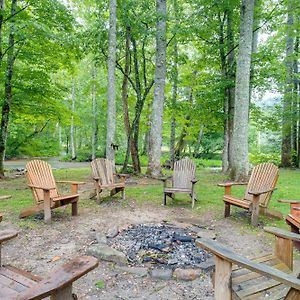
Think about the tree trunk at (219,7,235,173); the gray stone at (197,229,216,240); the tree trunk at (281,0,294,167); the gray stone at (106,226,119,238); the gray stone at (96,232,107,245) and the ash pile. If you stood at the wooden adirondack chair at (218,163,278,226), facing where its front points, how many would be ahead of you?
4

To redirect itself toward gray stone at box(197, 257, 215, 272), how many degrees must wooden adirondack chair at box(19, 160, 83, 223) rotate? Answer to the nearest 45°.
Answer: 0° — it already faces it

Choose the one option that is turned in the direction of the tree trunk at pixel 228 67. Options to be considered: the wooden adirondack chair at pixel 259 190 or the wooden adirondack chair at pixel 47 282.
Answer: the wooden adirondack chair at pixel 47 282

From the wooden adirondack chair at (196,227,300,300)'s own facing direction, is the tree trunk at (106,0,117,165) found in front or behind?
in front

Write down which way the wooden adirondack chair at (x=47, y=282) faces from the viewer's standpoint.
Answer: facing away from the viewer and to the right of the viewer

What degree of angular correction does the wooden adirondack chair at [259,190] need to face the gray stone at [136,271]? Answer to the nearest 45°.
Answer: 0° — it already faces it

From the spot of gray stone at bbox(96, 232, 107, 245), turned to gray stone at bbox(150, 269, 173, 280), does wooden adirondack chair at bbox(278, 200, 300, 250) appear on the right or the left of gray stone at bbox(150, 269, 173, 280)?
left

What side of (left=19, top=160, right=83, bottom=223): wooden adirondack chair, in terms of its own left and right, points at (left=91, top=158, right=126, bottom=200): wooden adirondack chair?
left

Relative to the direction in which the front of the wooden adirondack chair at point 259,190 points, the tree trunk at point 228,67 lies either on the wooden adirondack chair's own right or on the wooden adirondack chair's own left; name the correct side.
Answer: on the wooden adirondack chair's own right

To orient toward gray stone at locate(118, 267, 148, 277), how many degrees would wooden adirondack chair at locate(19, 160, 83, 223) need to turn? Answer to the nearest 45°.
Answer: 0° — it already faces it

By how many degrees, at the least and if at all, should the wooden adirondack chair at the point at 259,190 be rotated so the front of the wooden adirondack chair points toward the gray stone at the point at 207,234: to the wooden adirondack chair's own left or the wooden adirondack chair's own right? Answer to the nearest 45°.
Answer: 0° — it already faces it

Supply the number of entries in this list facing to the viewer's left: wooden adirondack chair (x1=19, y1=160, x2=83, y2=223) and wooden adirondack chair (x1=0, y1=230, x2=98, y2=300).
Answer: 0

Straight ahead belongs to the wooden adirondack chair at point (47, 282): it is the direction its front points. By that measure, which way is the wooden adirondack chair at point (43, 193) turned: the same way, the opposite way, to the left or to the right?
to the right

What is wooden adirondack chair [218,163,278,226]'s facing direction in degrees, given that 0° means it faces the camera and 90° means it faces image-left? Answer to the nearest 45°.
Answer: approximately 45°

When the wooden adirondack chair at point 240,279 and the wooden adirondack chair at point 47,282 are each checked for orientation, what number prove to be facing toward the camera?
0

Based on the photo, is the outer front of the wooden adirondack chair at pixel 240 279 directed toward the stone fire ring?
yes
